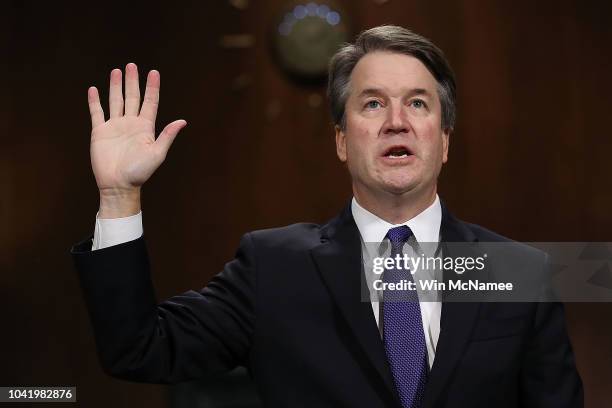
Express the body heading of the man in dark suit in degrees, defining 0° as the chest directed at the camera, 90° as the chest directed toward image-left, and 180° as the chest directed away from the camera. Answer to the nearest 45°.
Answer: approximately 0°
